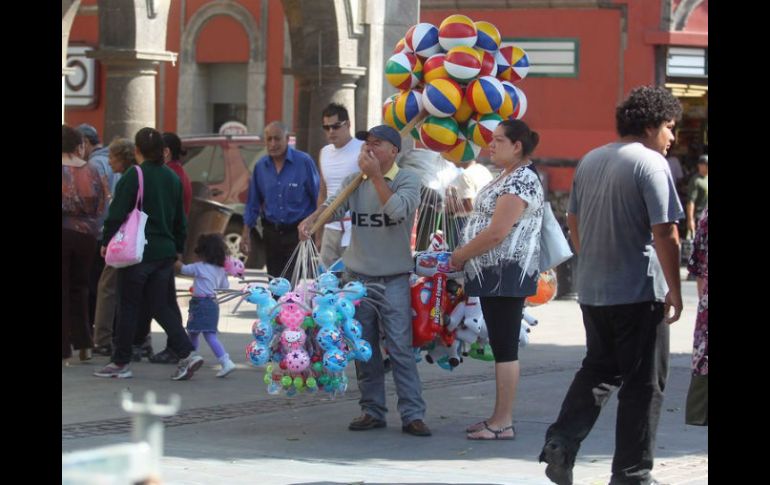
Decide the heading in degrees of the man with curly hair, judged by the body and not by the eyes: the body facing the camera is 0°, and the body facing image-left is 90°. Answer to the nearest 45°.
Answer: approximately 225°

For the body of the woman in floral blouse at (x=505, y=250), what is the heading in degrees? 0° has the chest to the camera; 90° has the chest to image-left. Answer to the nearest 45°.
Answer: approximately 90°

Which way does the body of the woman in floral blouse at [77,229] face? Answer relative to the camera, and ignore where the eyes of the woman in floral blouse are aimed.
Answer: away from the camera

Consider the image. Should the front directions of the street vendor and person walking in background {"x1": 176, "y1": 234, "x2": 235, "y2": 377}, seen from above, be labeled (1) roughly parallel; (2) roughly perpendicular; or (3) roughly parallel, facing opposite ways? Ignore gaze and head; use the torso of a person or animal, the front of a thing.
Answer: roughly perpendicular

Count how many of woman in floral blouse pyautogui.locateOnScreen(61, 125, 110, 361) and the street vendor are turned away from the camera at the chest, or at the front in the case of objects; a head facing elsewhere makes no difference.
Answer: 1

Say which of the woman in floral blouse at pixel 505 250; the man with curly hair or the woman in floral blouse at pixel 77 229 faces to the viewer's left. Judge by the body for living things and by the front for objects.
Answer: the woman in floral blouse at pixel 505 250

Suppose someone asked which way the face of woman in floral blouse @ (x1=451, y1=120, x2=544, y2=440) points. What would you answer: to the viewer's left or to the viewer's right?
to the viewer's left
